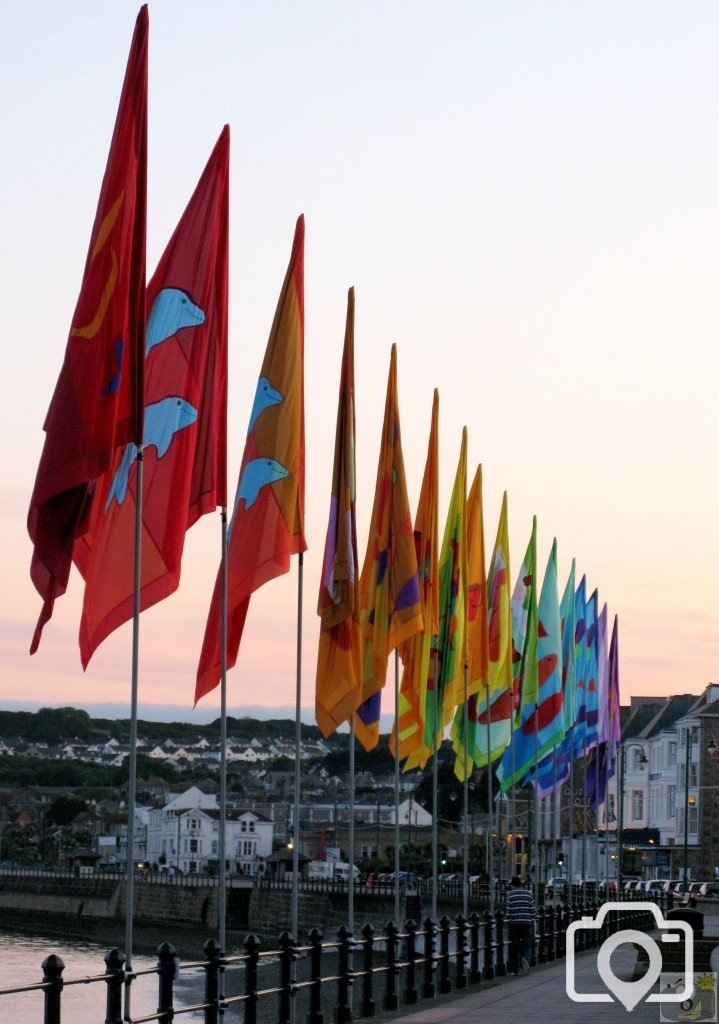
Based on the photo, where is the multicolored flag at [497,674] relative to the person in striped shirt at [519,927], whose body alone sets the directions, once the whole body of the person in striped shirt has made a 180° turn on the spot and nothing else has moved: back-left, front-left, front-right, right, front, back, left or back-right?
back

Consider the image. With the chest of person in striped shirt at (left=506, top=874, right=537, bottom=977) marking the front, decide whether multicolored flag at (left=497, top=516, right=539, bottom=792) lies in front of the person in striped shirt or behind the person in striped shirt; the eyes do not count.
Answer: in front

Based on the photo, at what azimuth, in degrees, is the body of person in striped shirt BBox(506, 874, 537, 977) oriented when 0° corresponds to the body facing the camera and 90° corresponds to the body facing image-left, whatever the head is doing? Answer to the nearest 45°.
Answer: approximately 180°

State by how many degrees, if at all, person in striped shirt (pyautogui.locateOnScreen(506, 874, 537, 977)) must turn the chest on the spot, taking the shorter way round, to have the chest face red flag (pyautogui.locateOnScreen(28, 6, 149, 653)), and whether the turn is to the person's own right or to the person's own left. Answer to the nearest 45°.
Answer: approximately 180°

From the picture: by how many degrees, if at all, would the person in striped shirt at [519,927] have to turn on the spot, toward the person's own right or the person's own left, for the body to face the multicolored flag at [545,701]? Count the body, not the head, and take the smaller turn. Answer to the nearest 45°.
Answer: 0° — they already face it

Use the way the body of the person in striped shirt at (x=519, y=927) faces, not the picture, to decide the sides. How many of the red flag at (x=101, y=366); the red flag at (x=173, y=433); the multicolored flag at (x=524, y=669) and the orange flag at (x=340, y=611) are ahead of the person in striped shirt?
1

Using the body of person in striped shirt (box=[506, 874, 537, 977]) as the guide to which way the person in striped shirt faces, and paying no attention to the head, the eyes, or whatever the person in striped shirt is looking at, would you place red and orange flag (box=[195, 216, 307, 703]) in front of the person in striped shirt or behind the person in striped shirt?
behind

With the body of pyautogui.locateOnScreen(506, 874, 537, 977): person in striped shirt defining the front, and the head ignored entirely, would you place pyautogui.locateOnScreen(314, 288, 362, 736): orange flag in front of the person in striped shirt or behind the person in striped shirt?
behind

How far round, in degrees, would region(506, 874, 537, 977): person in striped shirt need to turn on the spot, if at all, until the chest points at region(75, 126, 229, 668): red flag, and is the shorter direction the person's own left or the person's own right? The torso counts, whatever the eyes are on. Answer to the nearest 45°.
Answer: approximately 180°
